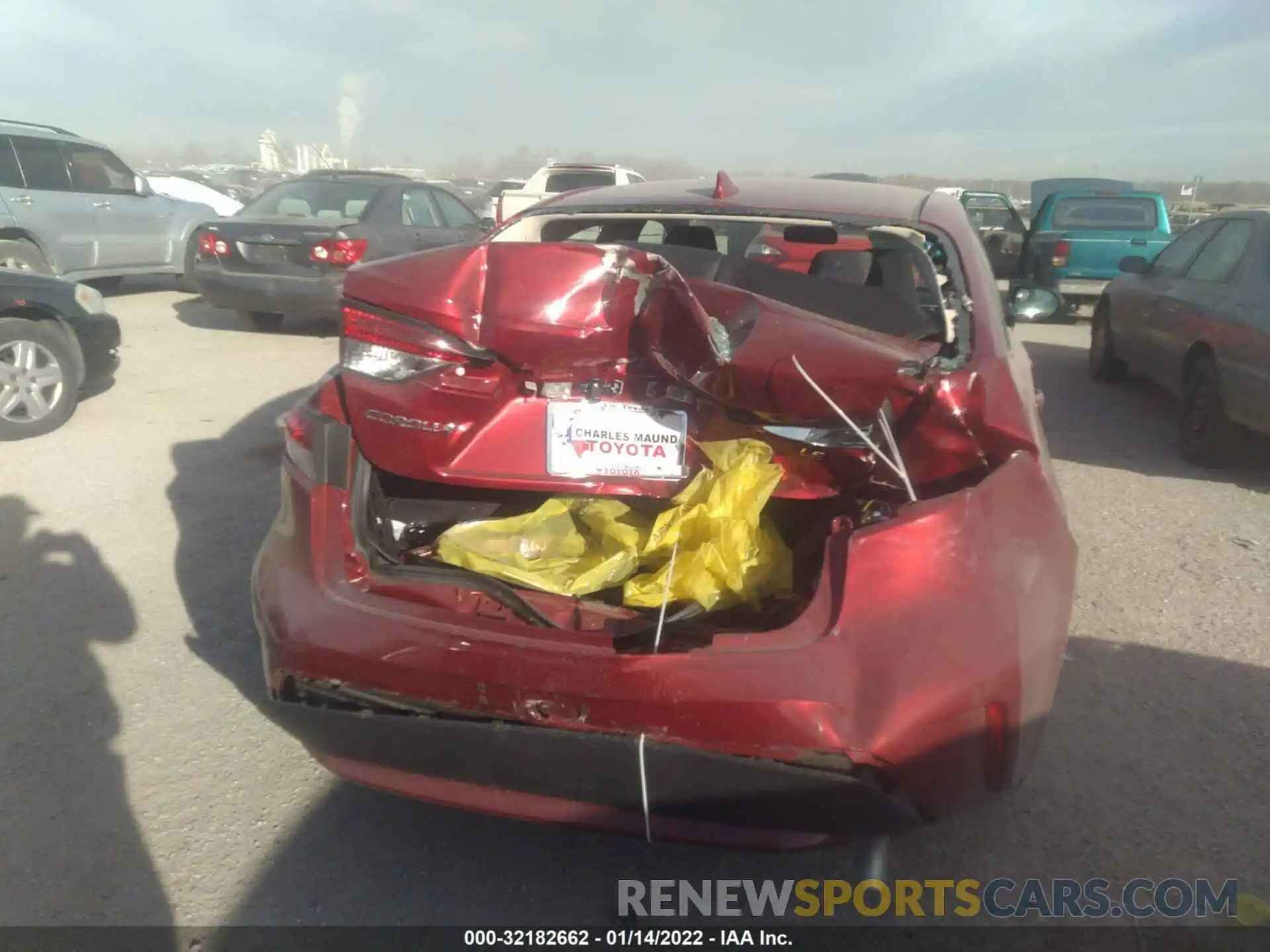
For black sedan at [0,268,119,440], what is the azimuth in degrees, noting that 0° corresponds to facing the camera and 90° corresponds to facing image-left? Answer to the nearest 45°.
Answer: approximately 270°

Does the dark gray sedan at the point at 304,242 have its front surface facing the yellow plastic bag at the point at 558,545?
no

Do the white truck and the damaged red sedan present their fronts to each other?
no

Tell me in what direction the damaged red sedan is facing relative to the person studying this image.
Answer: facing away from the viewer

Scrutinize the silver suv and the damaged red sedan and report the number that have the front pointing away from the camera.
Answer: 1

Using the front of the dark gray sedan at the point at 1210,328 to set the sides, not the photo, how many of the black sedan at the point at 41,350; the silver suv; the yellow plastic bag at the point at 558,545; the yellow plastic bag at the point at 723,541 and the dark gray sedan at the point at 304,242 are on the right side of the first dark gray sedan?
0

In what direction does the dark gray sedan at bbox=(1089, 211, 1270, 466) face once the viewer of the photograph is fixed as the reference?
facing away from the viewer and to the left of the viewer

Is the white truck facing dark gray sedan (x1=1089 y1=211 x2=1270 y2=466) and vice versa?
no

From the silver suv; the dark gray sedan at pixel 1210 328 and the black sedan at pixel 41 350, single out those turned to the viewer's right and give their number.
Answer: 2

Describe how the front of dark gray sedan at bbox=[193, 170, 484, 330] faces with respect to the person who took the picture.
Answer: facing away from the viewer and to the right of the viewer

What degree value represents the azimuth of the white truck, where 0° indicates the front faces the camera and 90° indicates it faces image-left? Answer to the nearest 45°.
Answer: approximately 225°

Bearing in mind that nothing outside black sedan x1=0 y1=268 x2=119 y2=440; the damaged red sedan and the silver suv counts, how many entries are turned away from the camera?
1

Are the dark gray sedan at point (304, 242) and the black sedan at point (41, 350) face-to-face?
no

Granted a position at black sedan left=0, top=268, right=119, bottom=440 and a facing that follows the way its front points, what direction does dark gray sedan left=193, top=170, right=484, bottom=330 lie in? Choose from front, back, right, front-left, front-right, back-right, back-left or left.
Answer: front-left

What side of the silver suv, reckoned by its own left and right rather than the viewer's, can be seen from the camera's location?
right

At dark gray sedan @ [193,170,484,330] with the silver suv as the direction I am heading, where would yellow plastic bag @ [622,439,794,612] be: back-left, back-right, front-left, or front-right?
back-left

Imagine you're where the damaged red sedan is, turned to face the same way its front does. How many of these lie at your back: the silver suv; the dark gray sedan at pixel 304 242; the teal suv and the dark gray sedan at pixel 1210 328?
0

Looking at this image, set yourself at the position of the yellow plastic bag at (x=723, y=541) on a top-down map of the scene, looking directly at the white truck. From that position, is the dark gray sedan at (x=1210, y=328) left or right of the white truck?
right

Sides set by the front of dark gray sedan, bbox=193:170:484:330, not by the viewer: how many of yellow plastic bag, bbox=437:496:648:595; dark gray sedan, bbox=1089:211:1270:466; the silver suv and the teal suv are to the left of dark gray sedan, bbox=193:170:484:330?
1

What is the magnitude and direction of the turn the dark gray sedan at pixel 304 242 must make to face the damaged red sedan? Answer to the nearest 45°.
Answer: approximately 135° to its right

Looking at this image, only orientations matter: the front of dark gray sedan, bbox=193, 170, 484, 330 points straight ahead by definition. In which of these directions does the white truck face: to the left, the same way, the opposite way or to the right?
the same way
